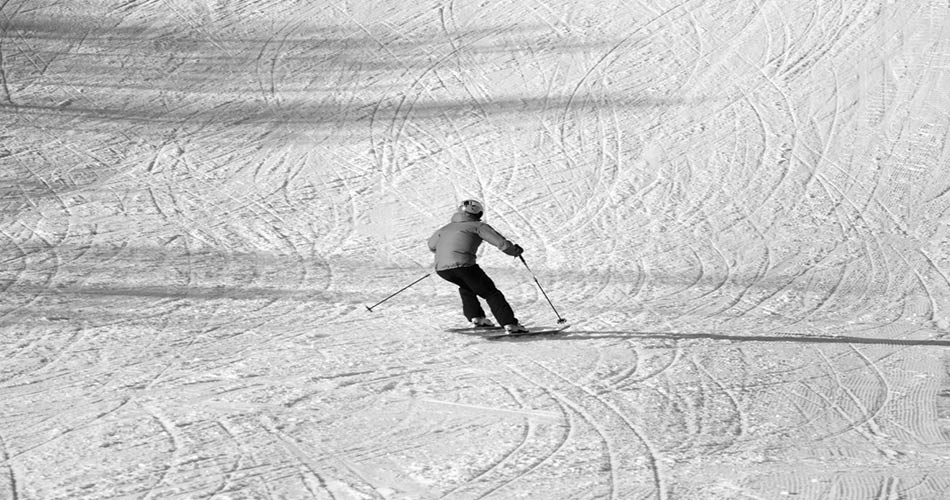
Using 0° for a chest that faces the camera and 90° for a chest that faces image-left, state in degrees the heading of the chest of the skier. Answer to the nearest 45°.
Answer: approximately 225°
